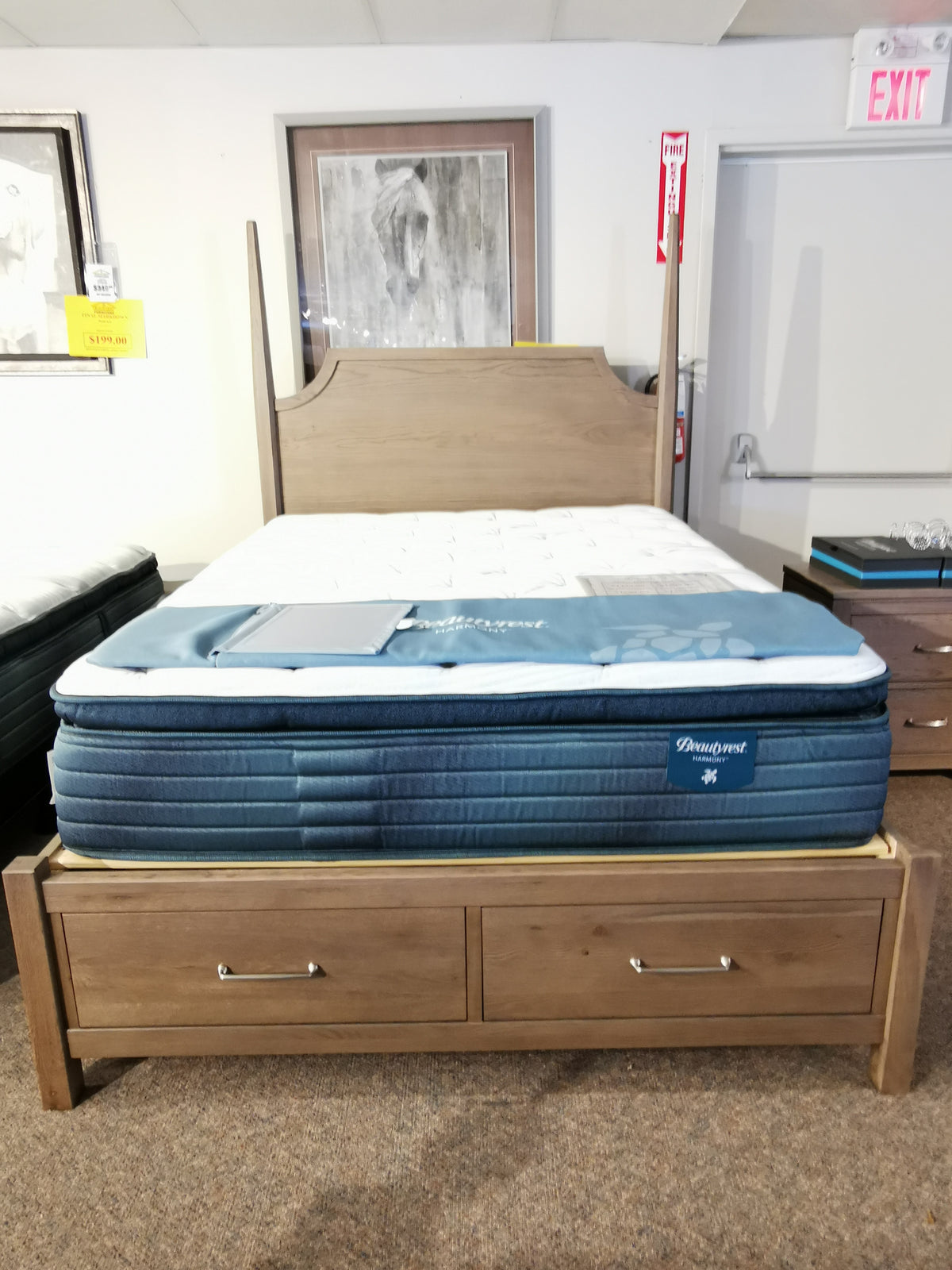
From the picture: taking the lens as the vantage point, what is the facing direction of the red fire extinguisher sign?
facing the viewer

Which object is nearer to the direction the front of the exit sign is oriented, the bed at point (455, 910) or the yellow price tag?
the bed

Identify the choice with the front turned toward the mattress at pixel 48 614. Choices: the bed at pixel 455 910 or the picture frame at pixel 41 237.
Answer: the picture frame

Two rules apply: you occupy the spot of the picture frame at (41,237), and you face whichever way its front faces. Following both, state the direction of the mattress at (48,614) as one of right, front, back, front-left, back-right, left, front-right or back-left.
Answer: front

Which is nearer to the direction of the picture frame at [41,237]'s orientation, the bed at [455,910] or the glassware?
the bed

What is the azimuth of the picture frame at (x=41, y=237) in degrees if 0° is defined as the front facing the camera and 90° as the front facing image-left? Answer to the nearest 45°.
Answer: approximately 0°

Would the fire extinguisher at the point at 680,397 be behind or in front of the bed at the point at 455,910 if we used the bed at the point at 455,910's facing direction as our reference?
behind

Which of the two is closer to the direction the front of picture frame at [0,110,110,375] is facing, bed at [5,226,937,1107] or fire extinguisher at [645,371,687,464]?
the bed

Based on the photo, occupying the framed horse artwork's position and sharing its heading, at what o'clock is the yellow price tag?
The yellow price tag is roughly at 3 o'clock from the framed horse artwork.

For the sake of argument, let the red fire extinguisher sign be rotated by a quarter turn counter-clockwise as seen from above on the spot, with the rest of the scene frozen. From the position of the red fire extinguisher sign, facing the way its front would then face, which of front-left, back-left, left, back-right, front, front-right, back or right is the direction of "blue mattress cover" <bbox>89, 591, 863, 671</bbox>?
right

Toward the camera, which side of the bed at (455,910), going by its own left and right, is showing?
front

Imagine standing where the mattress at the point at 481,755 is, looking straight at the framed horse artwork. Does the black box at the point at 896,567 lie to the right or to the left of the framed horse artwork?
right

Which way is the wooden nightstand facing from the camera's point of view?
toward the camera
